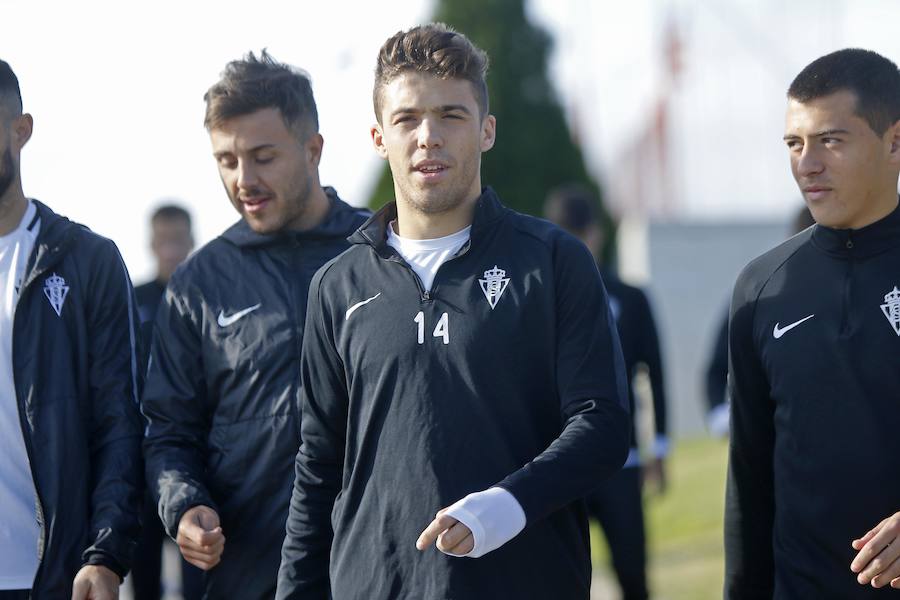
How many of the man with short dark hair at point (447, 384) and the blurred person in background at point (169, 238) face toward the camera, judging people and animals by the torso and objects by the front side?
2

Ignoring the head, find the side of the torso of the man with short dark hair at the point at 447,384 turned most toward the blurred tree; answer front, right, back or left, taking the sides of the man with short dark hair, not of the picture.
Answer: back

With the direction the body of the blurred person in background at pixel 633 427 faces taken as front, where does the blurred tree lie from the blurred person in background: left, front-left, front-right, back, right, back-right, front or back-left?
back

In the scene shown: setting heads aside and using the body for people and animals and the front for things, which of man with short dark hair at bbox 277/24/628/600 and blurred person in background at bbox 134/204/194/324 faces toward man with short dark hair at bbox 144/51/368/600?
the blurred person in background

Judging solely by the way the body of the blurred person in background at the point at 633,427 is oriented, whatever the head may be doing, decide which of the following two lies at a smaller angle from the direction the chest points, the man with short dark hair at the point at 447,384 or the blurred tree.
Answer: the man with short dark hair

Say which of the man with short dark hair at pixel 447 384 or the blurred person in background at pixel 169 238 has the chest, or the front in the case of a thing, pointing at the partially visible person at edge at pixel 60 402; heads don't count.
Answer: the blurred person in background

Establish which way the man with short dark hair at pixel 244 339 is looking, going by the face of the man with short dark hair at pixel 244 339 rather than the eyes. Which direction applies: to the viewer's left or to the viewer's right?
to the viewer's left

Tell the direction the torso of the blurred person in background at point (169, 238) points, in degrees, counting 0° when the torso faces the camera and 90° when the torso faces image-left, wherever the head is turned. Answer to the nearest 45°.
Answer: approximately 0°

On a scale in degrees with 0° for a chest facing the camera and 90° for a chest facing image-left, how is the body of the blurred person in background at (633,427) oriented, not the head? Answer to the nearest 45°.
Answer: approximately 0°
